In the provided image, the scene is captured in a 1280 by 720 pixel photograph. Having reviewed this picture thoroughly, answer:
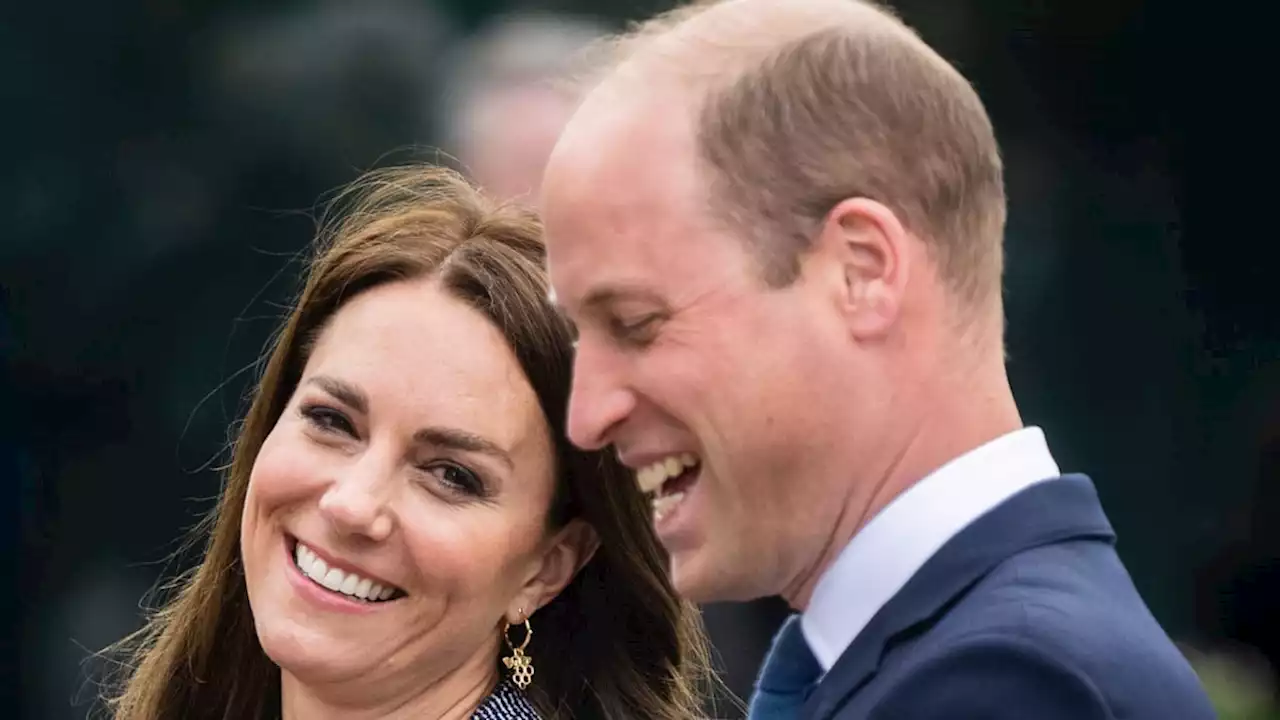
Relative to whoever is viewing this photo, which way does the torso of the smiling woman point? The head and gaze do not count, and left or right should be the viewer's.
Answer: facing the viewer and to the left of the viewer

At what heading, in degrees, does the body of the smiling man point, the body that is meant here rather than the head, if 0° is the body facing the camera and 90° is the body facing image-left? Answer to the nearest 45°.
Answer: approximately 90°

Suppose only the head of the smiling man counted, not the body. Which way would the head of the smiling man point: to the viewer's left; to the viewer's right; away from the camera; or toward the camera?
to the viewer's left

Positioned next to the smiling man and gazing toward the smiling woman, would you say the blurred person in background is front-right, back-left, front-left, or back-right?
front-right

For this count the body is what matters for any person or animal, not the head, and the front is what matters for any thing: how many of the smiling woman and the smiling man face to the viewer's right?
0

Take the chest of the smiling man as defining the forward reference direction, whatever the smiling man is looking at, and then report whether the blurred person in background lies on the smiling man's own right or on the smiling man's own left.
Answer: on the smiling man's own right
